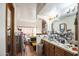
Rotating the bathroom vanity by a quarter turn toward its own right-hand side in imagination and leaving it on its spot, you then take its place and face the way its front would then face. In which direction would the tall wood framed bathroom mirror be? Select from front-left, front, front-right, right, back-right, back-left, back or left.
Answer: front-left

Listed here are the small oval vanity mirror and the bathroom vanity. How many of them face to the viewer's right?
0

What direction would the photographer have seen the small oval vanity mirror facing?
facing the viewer and to the left of the viewer

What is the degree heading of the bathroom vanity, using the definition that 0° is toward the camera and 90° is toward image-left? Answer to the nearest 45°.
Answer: approximately 45°

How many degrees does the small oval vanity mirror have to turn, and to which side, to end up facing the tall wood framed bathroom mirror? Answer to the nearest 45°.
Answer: approximately 45° to its right
